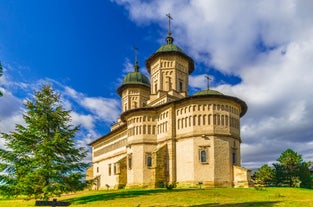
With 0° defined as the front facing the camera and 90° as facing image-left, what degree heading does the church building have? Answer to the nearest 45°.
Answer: approximately 135°
